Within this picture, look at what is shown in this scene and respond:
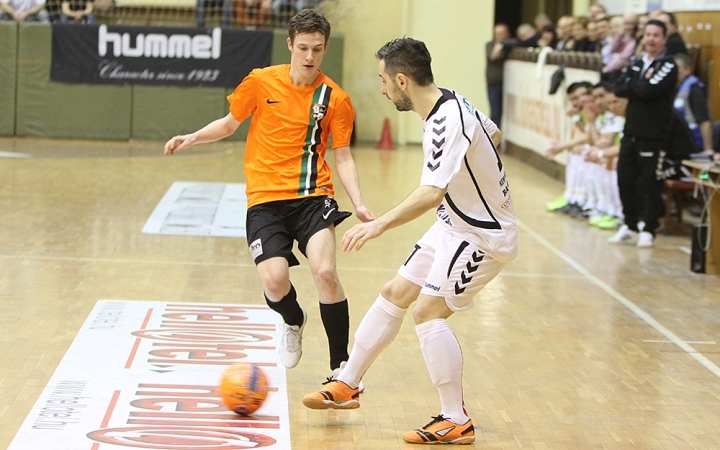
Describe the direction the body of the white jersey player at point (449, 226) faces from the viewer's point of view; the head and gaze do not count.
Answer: to the viewer's left

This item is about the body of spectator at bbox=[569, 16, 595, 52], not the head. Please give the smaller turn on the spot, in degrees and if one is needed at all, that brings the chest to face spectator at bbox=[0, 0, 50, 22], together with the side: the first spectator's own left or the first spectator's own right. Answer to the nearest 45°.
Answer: approximately 45° to the first spectator's own right

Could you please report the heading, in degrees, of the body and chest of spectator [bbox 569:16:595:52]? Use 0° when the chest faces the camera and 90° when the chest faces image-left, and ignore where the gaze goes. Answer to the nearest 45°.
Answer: approximately 45°

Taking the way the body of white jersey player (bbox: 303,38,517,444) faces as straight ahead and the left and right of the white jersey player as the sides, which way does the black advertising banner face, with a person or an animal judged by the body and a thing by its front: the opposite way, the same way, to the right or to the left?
to the left
